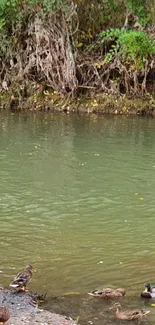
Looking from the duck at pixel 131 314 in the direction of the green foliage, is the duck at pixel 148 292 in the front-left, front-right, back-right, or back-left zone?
front-right

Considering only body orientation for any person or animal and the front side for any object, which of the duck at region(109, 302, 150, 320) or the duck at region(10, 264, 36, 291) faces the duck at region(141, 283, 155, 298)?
the duck at region(10, 264, 36, 291)

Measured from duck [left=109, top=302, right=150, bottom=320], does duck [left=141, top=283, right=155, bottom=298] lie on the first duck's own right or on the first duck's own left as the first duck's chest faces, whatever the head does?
on the first duck's own right

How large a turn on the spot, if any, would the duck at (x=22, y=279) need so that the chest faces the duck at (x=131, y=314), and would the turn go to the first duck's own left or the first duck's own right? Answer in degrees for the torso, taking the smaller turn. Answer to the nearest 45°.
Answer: approximately 45° to the first duck's own right

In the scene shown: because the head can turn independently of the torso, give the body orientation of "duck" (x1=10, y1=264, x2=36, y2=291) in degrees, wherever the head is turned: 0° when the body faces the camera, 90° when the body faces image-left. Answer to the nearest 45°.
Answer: approximately 270°

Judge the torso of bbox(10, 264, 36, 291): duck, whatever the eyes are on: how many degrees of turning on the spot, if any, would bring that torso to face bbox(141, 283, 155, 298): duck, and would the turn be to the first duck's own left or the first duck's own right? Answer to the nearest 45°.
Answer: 0° — it already faces it

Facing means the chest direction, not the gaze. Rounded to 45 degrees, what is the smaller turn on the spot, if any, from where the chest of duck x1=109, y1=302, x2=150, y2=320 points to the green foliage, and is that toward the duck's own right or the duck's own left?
approximately 90° to the duck's own right

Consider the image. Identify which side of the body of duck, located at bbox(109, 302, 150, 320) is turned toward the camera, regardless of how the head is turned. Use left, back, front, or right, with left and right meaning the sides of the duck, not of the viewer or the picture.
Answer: left
